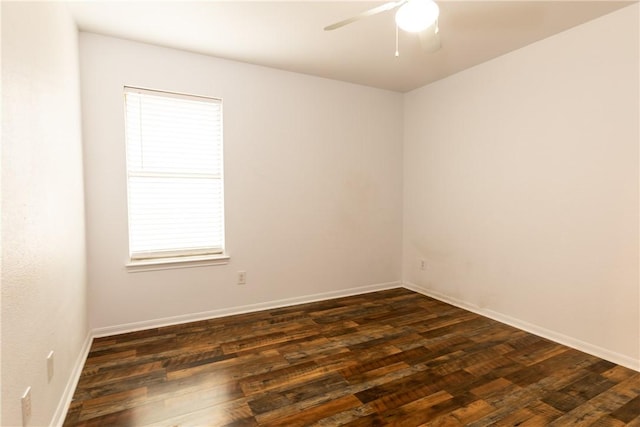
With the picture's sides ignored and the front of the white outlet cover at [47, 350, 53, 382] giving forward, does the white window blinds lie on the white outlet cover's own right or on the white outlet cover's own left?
on the white outlet cover's own left

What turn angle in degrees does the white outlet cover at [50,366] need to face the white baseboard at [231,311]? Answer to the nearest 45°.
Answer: approximately 45° to its left

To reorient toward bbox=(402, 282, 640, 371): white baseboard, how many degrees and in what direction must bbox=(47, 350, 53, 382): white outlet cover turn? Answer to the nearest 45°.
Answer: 0° — it already faces it

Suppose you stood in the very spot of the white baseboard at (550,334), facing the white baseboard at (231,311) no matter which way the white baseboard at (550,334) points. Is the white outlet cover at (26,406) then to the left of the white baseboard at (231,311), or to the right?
left

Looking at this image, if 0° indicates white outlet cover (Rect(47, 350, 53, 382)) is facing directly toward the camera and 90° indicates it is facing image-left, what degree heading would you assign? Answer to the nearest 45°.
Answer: approximately 270°
